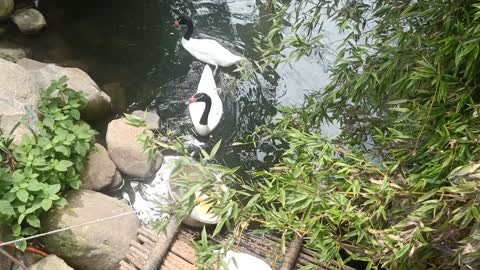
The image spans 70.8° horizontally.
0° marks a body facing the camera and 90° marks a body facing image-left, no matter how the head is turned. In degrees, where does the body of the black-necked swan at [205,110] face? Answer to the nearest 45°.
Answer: approximately 0°

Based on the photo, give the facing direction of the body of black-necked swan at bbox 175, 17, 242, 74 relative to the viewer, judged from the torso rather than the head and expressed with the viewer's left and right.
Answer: facing to the left of the viewer

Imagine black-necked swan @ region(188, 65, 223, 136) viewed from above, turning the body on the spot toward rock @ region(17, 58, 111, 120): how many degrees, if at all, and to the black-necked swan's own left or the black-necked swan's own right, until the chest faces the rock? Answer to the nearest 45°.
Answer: approximately 90° to the black-necked swan's own right

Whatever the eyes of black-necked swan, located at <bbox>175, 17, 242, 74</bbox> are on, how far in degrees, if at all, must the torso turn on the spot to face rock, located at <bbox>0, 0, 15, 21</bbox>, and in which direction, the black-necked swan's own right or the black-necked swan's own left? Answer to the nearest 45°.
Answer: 0° — it already faces it
